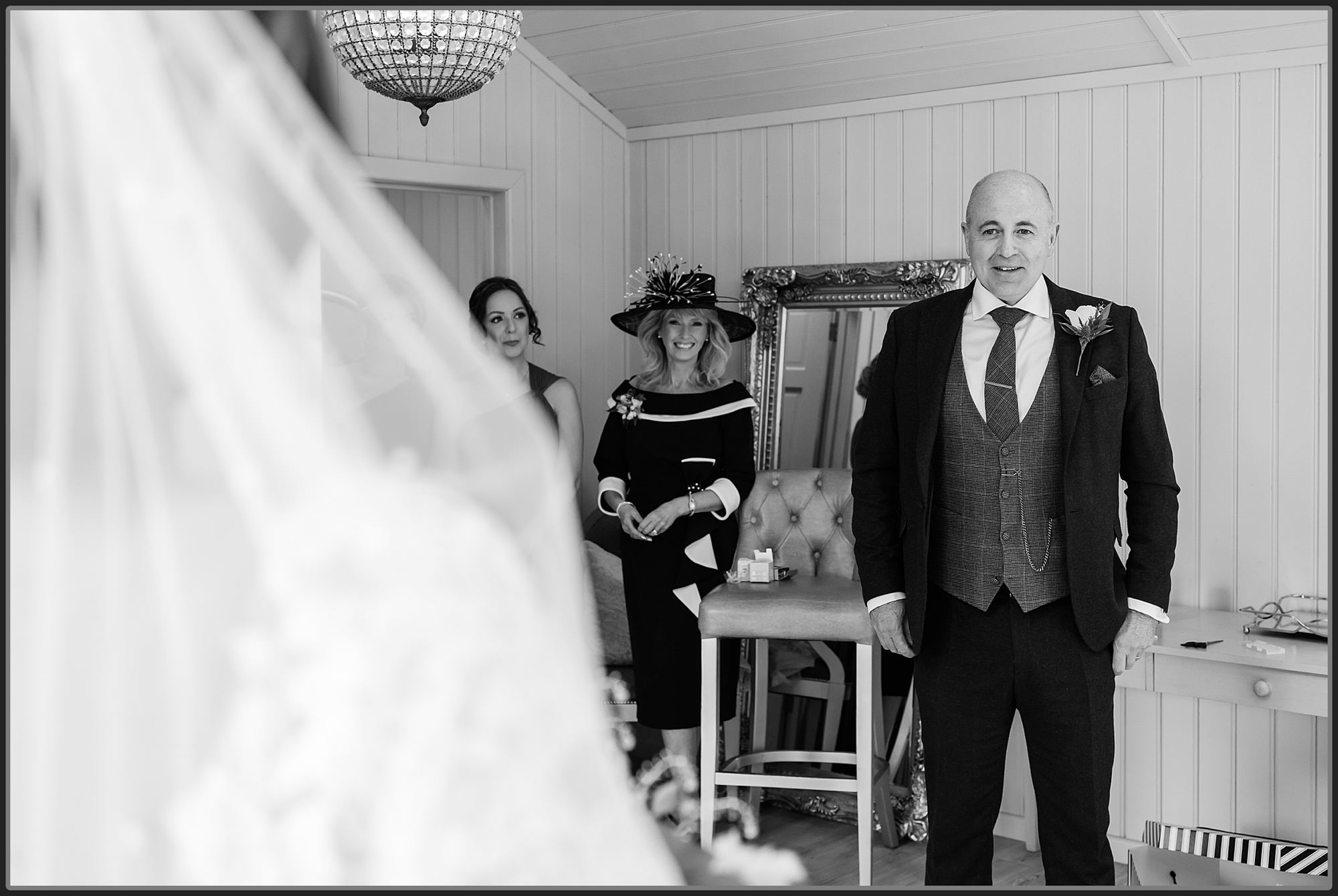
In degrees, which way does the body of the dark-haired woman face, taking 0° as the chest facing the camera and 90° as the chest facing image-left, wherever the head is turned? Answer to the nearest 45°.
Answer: approximately 0°

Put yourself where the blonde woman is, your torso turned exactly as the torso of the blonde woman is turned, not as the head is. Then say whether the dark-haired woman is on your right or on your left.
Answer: on your right

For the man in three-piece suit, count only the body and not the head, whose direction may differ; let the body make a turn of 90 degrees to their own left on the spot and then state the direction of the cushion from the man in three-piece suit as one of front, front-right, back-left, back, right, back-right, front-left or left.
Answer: back-left

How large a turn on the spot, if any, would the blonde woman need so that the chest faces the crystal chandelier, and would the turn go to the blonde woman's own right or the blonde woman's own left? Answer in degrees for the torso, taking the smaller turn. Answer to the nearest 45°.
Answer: approximately 45° to the blonde woman's own right

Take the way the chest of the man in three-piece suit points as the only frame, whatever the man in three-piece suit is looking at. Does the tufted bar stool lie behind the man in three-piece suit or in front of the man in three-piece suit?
behind
